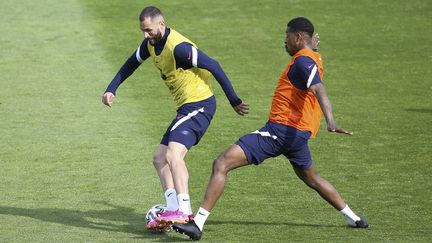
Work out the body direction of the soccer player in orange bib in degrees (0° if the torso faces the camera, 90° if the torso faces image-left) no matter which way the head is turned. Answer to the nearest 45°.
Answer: approximately 90°

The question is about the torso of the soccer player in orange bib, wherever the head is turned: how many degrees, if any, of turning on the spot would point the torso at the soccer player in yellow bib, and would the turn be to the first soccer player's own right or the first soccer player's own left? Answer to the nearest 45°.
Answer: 0° — they already face them

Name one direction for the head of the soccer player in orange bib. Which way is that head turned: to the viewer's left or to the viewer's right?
to the viewer's left

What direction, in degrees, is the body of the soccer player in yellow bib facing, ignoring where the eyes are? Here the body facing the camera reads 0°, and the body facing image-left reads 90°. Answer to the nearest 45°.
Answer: approximately 45°

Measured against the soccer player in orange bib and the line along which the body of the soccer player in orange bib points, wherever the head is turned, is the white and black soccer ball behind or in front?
in front
